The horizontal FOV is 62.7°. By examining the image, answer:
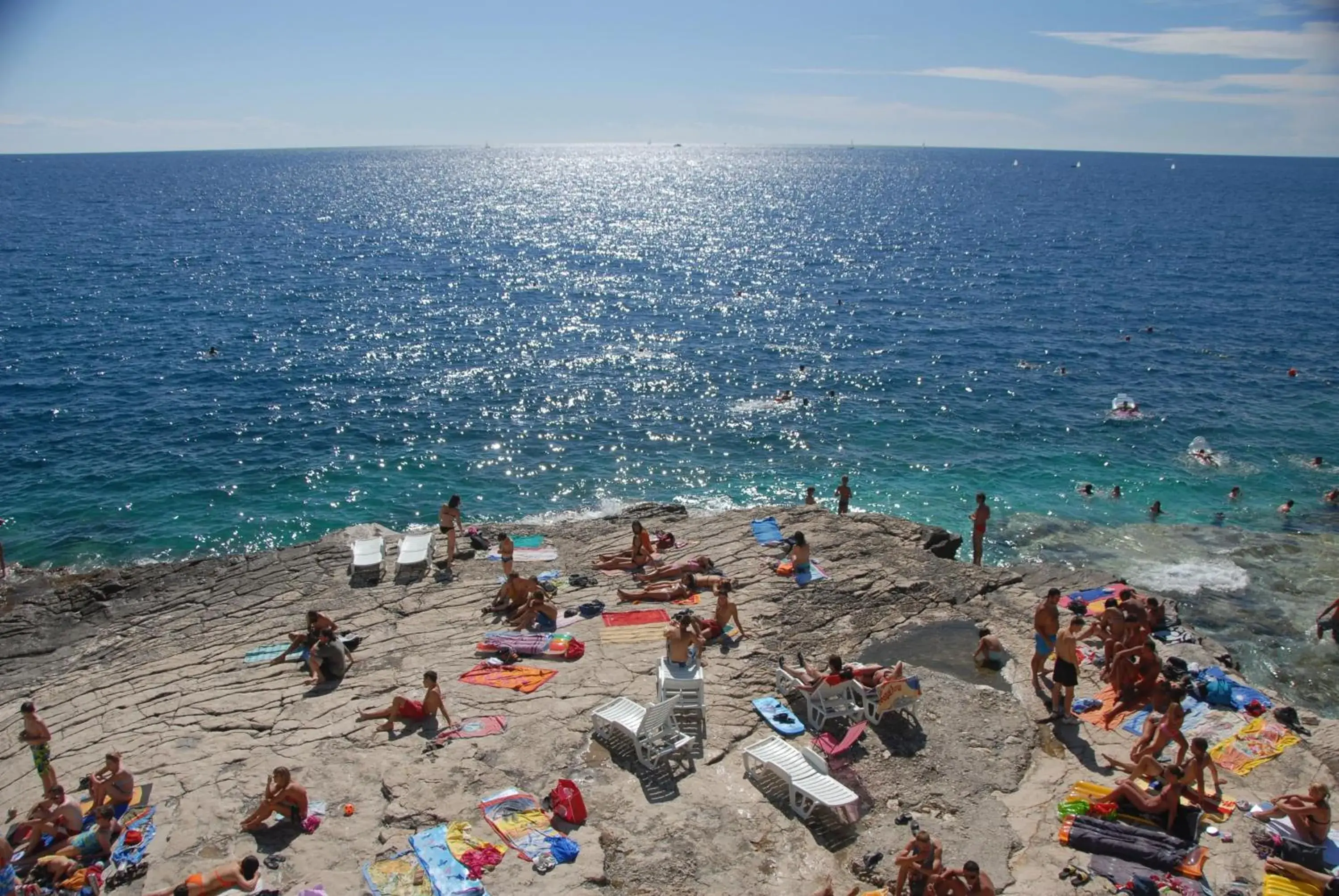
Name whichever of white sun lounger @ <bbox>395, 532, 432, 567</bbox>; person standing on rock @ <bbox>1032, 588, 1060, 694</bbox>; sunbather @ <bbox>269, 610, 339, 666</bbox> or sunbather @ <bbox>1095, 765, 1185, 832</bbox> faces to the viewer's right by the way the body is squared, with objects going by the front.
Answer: the person standing on rock

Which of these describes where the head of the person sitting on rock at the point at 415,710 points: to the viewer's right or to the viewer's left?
to the viewer's left

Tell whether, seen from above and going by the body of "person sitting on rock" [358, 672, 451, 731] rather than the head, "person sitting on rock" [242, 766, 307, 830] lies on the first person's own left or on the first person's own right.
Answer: on the first person's own left

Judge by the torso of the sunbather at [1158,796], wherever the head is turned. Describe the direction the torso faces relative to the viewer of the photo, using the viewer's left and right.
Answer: facing to the left of the viewer

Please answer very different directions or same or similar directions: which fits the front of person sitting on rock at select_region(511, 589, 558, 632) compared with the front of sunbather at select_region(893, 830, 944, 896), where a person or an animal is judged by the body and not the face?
same or similar directions

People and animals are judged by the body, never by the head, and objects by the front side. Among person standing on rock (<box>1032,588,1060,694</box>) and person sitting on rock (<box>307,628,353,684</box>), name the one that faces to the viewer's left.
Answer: the person sitting on rock

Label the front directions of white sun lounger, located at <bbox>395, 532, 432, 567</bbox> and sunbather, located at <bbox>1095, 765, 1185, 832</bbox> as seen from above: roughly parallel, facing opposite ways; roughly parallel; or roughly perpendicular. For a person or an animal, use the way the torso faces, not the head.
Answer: roughly perpendicular

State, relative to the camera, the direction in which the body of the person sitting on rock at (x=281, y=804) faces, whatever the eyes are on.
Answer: to the viewer's left

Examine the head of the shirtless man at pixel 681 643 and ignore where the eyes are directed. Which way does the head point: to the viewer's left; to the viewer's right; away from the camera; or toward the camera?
away from the camera

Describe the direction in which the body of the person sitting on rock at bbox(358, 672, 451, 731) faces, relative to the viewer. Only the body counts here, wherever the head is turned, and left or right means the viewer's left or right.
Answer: facing to the left of the viewer

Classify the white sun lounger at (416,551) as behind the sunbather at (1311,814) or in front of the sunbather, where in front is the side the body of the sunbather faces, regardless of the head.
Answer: in front

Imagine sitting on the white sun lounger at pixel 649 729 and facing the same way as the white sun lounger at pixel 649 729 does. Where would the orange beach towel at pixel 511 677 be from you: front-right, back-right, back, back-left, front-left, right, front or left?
front

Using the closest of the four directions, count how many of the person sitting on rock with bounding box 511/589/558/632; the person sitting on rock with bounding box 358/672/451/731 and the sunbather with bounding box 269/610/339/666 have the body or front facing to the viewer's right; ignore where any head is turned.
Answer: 0
